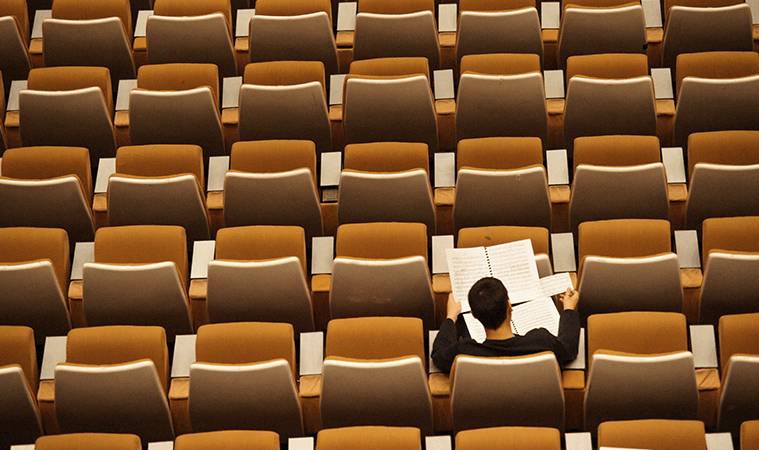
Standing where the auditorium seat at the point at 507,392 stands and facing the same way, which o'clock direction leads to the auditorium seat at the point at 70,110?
the auditorium seat at the point at 70,110 is roughly at 10 o'clock from the auditorium seat at the point at 507,392.

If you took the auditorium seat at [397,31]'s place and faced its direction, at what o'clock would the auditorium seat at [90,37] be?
the auditorium seat at [90,37] is roughly at 9 o'clock from the auditorium seat at [397,31].

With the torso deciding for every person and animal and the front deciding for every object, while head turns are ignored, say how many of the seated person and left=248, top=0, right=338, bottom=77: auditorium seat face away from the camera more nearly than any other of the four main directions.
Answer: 2

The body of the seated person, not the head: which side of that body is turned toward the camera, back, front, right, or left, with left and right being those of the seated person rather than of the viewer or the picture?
back

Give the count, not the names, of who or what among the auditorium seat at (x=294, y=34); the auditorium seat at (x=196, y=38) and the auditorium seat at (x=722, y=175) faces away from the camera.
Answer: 3

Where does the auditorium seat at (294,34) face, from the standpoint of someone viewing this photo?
facing away from the viewer

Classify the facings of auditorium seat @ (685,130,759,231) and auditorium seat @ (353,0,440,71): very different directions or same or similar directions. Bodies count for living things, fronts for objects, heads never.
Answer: same or similar directions

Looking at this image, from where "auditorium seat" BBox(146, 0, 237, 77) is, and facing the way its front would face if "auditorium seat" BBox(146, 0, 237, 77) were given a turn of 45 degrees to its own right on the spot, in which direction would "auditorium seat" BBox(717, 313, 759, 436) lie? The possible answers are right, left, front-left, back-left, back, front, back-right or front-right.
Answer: right

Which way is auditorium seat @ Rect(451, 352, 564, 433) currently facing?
away from the camera
